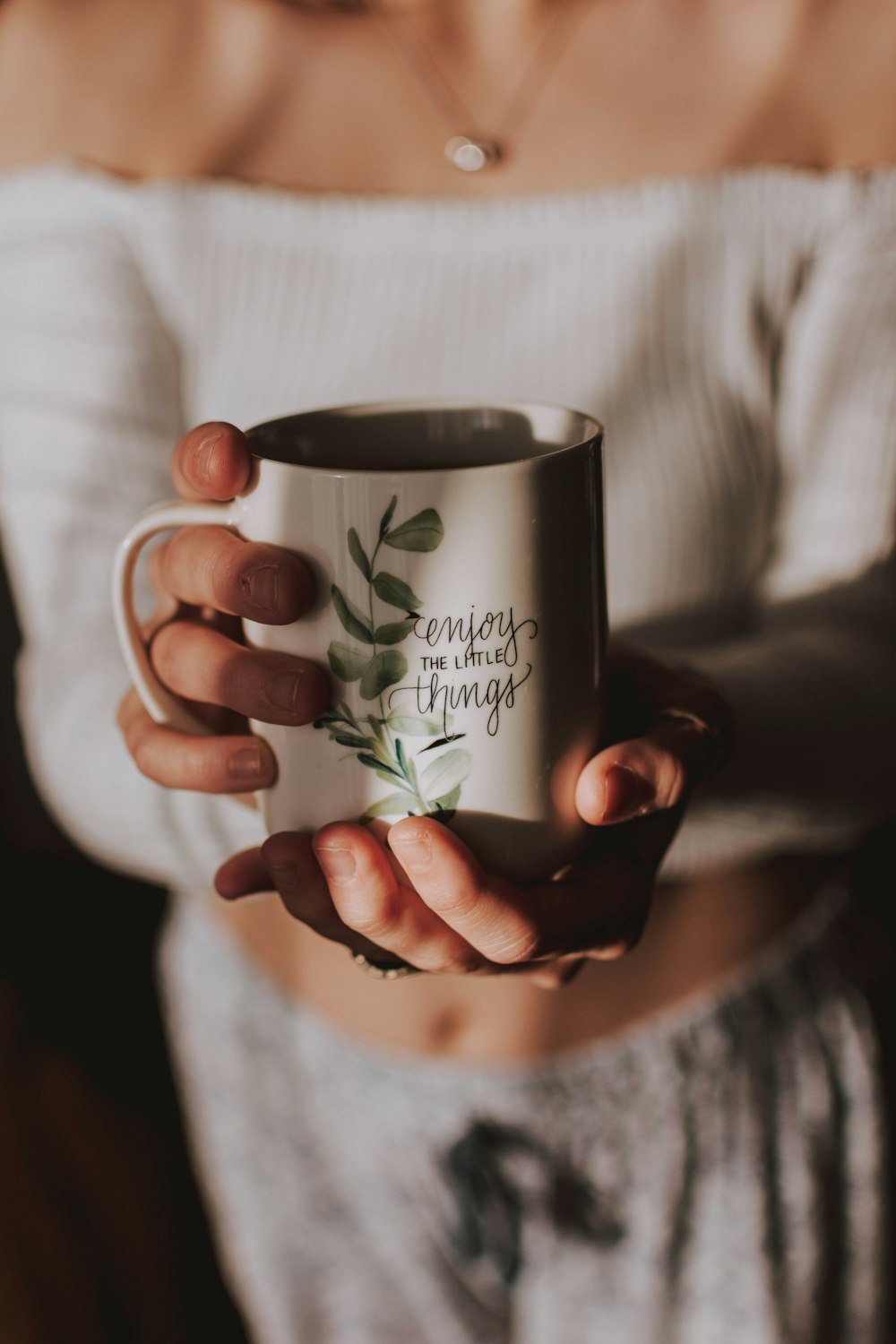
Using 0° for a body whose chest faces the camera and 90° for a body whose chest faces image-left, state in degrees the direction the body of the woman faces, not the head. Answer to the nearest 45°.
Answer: approximately 0°
